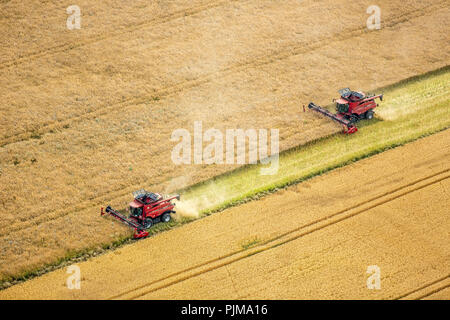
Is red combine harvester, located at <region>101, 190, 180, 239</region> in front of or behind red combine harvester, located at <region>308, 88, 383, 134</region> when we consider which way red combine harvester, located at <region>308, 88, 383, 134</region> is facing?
in front

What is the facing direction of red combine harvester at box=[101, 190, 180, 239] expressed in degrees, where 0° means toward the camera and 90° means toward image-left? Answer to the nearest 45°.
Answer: approximately 45°

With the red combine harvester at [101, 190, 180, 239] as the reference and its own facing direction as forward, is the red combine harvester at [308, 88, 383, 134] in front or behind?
behind

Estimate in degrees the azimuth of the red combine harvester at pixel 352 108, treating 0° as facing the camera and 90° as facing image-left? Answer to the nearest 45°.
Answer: approximately 45°

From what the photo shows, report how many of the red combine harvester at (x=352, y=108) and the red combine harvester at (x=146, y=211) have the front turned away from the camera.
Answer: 0
